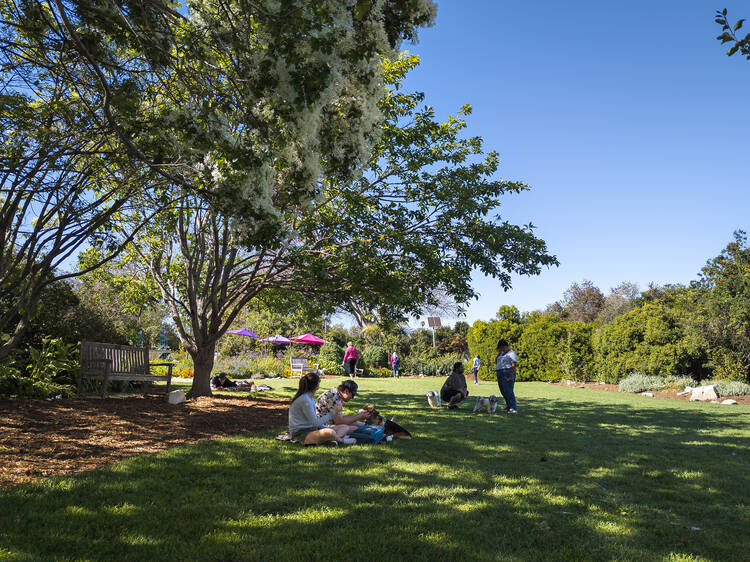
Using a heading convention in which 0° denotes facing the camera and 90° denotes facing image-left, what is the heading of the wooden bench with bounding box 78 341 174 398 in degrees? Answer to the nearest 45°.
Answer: approximately 315°

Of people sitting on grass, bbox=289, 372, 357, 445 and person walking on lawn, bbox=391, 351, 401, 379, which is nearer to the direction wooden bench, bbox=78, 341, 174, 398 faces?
the people sitting on grass

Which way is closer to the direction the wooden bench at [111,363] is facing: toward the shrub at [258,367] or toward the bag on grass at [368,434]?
the bag on grass

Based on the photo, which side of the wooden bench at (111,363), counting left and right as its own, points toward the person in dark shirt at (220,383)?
left

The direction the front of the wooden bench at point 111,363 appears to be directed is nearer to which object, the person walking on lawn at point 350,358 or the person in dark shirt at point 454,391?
the person in dark shirt

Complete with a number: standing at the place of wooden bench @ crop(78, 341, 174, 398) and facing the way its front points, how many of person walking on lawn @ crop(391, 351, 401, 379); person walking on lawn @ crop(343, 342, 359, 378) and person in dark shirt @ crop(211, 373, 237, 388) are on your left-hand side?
3

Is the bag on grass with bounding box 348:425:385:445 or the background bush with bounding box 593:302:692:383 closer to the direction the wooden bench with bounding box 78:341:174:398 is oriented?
the bag on grass
